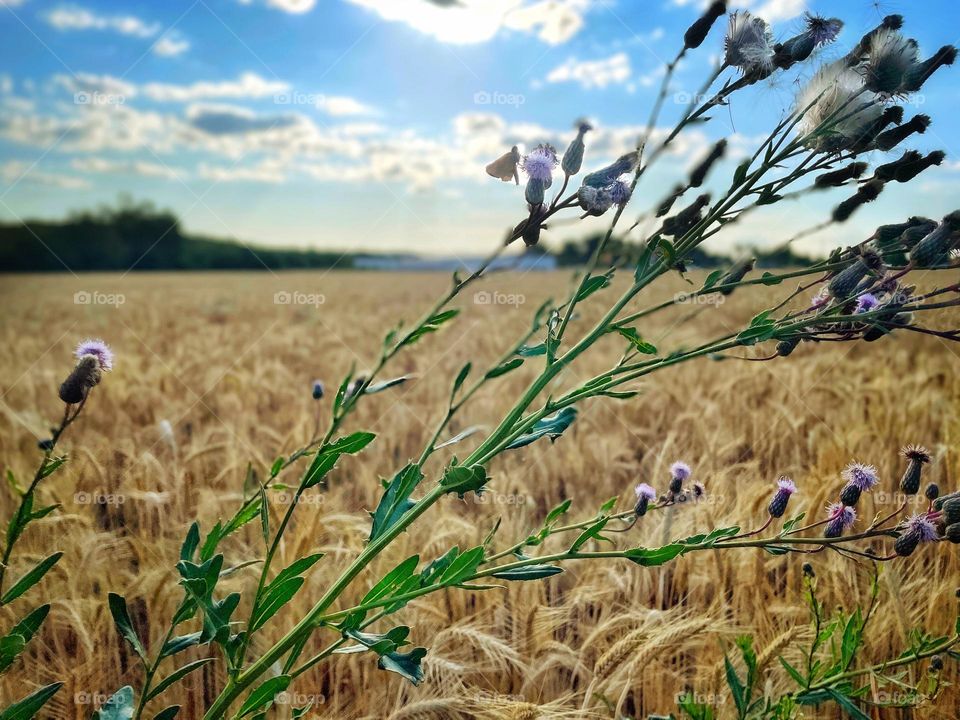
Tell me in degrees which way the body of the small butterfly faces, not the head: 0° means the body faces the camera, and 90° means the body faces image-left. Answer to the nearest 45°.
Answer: approximately 270°
